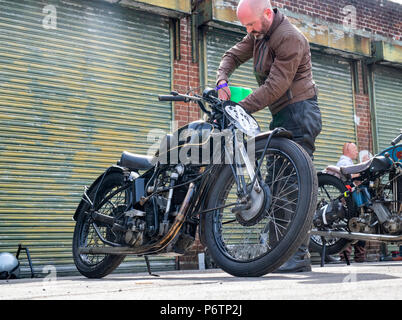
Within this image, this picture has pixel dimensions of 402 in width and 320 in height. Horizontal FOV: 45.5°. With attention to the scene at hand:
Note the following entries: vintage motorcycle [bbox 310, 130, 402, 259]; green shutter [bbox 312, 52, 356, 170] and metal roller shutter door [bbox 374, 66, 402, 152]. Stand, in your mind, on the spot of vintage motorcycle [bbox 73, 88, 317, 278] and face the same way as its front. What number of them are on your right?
0

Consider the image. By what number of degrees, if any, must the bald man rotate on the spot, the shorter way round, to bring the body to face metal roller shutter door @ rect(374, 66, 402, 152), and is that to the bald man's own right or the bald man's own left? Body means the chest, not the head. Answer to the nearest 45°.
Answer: approximately 135° to the bald man's own right

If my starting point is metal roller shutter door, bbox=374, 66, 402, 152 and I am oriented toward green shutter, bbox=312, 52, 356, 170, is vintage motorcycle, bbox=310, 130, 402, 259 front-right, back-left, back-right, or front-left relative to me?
front-left

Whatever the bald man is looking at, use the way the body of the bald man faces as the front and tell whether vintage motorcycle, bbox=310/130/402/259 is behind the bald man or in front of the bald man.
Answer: behind

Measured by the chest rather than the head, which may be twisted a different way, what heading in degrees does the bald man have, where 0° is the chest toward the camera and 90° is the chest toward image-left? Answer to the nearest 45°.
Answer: approximately 45°

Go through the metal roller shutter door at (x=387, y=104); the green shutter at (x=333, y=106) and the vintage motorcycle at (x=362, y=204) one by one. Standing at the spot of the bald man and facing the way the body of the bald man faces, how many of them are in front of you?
0

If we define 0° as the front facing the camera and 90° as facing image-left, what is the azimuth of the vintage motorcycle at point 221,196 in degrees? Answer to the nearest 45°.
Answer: approximately 315°

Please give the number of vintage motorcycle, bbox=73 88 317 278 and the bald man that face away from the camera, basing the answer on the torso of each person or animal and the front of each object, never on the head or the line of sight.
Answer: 0

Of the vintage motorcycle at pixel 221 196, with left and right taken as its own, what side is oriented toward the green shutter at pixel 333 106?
left

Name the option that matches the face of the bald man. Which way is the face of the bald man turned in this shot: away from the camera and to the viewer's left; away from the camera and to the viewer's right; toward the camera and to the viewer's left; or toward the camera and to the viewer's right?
toward the camera and to the viewer's left

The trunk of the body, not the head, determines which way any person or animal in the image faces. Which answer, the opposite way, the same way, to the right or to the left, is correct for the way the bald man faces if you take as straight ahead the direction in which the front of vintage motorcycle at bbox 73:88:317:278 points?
to the right
